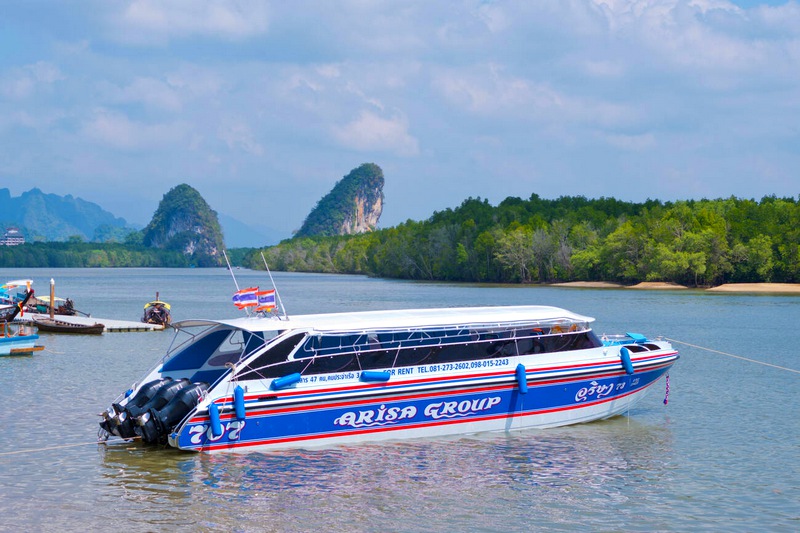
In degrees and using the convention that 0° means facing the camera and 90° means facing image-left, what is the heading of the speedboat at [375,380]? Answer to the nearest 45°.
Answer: approximately 225°

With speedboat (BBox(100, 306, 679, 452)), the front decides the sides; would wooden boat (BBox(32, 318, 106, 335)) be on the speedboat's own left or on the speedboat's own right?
on the speedboat's own left
